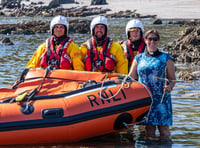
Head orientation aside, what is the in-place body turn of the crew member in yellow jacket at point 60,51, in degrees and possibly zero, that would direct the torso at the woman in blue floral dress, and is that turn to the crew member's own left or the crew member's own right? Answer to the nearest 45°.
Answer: approximately 45° to the crew member's own left

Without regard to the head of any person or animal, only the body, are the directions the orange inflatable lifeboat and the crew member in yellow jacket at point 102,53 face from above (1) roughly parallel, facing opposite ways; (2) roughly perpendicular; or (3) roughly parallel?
roughly perpendicular

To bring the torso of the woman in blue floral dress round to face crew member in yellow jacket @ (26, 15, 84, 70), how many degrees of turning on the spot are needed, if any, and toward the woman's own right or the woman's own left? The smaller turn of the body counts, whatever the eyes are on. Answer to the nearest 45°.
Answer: approximately 135° to the woman's own right

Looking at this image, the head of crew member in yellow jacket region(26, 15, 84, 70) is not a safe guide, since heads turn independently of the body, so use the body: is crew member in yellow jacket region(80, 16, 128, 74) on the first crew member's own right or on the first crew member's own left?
on the first crew member's own left

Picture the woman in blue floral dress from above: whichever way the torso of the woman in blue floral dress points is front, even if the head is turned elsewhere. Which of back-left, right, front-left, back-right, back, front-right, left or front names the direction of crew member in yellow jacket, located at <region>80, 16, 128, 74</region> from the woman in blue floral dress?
back-right
